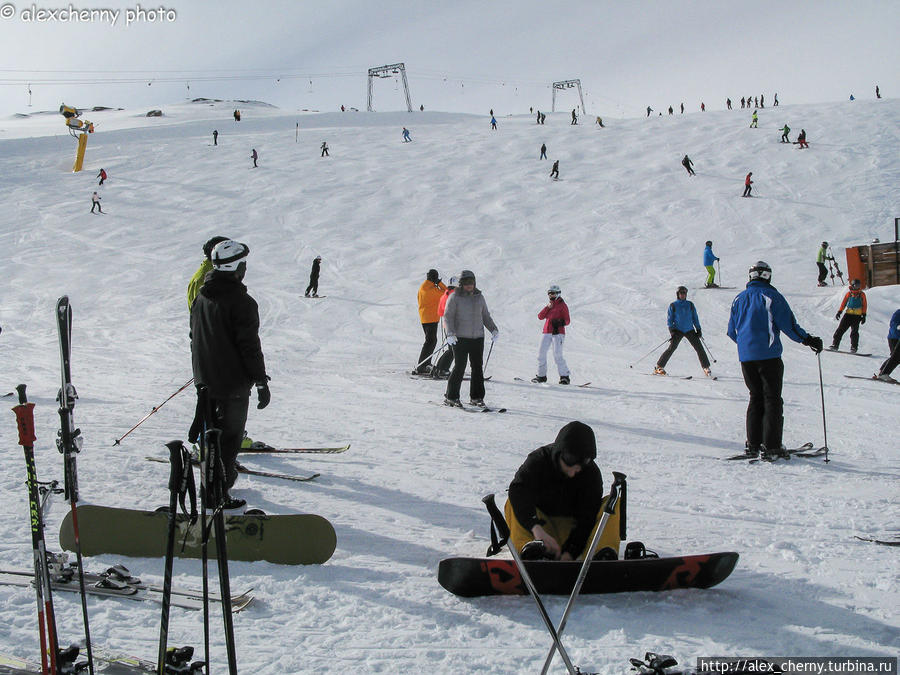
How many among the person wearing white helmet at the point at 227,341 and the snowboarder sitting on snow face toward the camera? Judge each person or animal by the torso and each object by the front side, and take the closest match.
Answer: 1

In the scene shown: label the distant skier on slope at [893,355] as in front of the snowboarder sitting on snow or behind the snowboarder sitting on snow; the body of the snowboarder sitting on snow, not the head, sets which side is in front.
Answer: behind

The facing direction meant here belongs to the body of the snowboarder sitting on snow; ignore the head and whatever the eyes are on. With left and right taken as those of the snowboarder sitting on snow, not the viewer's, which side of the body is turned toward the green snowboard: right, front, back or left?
right
